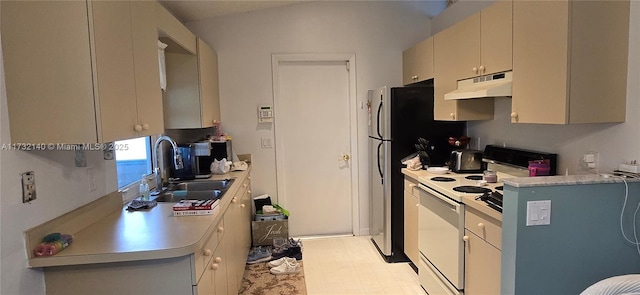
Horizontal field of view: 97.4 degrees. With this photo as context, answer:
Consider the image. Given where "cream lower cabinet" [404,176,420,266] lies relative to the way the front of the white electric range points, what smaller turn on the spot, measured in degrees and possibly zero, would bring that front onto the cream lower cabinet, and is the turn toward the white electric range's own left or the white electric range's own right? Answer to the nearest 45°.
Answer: approximately 90° to the white electric range's own right

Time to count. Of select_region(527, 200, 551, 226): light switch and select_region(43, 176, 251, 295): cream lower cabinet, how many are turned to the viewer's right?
1

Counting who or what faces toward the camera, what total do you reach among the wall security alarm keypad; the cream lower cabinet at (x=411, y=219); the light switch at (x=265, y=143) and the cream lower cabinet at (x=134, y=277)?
2

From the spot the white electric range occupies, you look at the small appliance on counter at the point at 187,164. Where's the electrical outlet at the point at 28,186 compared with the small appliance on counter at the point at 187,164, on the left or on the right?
left

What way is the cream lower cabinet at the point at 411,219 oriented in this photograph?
to the viewer's left

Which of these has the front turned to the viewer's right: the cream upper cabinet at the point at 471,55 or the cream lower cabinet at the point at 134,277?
the cream lower cabinet

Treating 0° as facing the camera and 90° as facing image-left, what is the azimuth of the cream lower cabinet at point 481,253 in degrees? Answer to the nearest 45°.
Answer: approximately 45°

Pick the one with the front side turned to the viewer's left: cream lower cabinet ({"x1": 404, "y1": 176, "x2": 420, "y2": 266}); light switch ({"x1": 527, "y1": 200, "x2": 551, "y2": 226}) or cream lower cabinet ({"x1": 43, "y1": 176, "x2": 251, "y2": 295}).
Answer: cream lower cabinet ({"x1": 404, "y1": 176, "x2": 420, "y2": 266})

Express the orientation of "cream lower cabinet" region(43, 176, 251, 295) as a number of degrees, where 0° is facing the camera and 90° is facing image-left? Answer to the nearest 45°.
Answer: approximately 270°

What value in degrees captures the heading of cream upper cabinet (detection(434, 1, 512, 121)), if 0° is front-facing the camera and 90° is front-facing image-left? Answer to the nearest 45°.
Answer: approximately 45°
